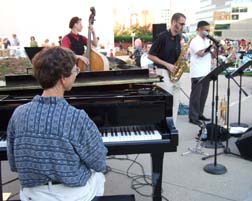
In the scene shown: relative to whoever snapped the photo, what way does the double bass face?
facing the viewer and to the left of the viewer

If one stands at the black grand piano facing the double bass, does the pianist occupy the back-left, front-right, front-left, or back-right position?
back-left

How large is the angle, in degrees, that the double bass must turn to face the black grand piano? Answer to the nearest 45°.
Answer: approximately 45° to its left

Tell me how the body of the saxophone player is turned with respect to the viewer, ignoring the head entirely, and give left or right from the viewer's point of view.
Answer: facing the viewer and to the right of the viewer

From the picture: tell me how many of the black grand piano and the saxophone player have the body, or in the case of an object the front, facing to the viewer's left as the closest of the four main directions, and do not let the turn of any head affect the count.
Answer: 0

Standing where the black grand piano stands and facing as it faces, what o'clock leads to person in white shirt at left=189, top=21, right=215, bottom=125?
The person in white shirt is roughly at 7 o'clock from the black grand piano.

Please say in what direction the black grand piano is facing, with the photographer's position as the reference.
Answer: facing the viewer

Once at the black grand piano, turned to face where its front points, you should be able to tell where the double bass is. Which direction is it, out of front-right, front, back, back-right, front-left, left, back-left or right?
back
